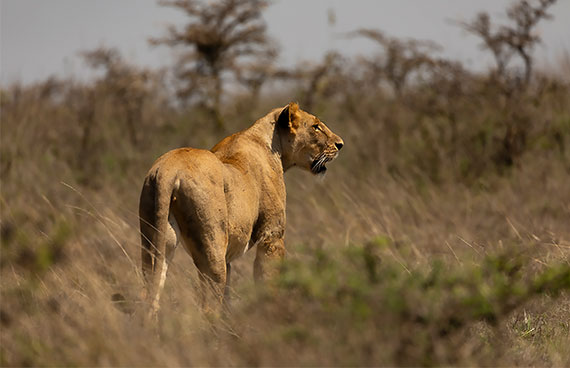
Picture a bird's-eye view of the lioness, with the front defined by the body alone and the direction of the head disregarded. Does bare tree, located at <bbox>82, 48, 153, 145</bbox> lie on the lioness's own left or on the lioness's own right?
on the lioness's own left

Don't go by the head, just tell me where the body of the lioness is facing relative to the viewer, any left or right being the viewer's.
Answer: facing away from the viewer and to the right of the viewer
